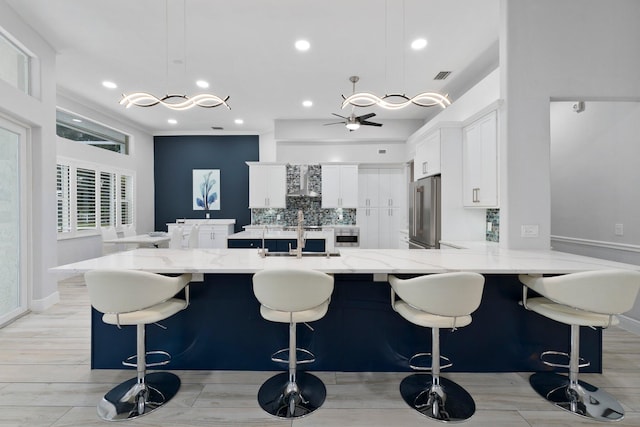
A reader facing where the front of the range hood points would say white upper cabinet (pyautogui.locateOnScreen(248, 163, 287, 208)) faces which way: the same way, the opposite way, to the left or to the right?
the same way

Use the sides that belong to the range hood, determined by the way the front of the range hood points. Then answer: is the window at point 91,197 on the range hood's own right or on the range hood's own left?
on the range hood's own right

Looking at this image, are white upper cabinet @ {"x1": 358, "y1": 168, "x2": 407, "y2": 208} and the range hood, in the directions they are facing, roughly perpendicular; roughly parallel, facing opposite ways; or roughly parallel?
roughly parallel

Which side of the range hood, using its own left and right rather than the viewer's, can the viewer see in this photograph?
front

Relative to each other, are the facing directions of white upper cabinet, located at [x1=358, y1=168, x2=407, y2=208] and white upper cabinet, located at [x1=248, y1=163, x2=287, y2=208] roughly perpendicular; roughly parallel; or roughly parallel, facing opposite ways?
roughly parallel

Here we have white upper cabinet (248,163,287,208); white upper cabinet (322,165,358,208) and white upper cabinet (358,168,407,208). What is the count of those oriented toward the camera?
3

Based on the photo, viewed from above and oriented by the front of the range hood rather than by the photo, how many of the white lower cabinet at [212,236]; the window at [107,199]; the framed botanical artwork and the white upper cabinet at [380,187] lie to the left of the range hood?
1

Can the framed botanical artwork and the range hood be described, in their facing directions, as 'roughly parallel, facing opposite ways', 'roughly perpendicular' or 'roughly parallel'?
roughly parallel

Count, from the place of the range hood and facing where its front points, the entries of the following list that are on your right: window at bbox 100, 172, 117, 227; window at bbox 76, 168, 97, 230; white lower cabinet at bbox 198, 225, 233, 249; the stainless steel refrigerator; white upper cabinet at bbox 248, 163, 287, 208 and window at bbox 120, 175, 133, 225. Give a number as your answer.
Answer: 5

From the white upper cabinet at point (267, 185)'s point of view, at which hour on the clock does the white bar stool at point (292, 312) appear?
The white bar stool is roughly at 12 o'clock from the white upper cabinet.

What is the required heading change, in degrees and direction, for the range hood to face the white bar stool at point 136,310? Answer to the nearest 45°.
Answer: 0° — it already faces it

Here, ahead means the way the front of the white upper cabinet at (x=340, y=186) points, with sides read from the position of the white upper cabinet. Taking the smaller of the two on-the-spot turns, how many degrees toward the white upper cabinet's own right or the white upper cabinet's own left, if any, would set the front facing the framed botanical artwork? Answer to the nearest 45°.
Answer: approximately 90° to the white upper cabinet's own right

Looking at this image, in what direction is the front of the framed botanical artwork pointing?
toward the camera

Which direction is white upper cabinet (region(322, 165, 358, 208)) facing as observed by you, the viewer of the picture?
facing the viewer

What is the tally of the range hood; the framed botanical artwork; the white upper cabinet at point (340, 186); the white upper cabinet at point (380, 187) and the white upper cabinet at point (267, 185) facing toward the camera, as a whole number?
5

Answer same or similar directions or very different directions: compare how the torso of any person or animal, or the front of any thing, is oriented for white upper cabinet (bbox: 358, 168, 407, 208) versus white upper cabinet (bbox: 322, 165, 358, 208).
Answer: same or similar directions
